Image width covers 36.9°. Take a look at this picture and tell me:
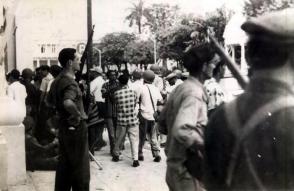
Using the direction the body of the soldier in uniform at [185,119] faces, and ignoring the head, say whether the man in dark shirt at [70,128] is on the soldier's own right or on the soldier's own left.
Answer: on the soldier's own left

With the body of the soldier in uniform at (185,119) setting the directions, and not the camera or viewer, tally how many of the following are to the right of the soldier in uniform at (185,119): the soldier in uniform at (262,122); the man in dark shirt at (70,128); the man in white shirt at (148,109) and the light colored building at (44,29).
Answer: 1

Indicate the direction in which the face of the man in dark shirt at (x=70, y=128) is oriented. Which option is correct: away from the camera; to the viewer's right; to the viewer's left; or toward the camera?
to the viewer's right

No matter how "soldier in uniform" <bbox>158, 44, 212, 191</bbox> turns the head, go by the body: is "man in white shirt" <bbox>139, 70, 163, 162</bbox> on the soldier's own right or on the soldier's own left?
on the soldier's own left

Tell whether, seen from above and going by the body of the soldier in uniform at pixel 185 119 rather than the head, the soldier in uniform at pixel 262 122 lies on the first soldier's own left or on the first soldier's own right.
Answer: on the first soldier's own right

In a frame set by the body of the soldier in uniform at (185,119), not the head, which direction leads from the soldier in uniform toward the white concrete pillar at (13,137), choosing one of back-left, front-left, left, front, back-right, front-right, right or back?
back-left
